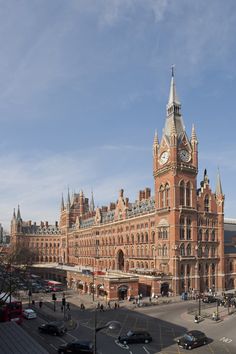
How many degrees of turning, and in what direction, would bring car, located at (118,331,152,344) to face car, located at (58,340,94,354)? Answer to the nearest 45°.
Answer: approximately 45° to its left

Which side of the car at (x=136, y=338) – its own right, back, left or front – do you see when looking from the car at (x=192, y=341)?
back

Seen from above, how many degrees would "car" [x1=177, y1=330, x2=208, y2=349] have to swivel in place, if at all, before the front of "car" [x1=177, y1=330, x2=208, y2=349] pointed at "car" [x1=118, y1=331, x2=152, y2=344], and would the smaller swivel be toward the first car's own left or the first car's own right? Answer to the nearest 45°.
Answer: approximately 45° to the first car's own right

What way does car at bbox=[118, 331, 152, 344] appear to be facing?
to the viewer's left

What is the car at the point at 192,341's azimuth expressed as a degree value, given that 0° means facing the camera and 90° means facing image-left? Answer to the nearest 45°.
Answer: approximately 45°
